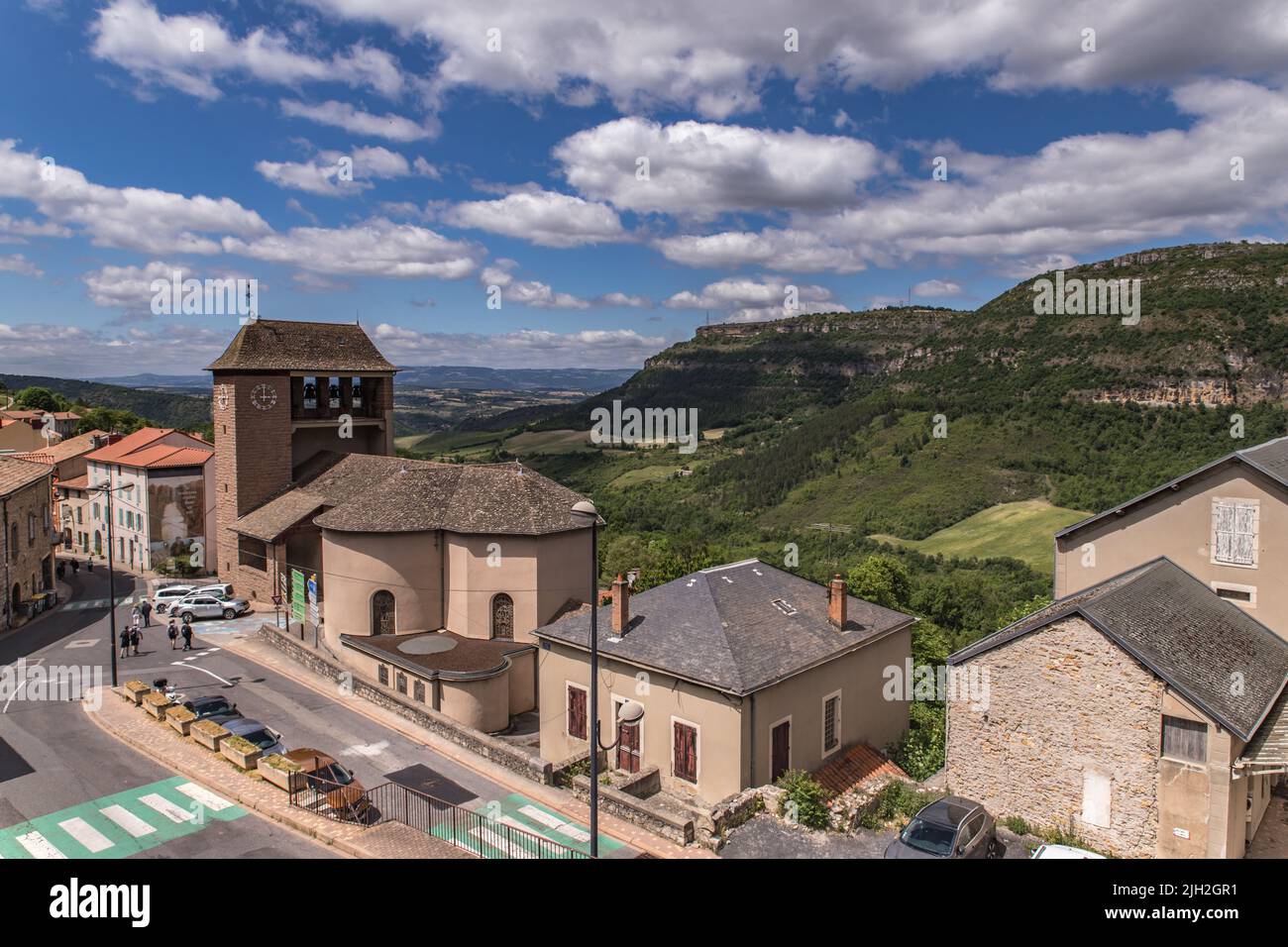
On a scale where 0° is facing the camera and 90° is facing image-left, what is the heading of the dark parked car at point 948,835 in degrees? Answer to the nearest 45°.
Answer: approximately 45°

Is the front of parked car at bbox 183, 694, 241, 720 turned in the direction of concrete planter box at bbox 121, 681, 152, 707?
no

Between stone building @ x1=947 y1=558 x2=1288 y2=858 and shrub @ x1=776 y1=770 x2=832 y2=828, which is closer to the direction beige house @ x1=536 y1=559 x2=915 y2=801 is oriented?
the shrub

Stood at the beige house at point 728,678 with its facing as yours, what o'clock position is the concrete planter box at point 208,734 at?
The concrete planter box is roughly at 1 o'clock from the beige house.

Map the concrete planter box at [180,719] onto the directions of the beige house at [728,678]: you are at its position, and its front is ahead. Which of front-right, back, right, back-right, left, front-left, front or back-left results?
front-right

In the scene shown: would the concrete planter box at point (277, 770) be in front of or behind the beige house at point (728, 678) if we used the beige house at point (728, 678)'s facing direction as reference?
in front

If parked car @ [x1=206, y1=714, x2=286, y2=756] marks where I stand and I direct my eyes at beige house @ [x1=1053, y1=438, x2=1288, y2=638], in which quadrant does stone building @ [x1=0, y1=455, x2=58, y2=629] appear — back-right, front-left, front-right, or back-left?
back-left

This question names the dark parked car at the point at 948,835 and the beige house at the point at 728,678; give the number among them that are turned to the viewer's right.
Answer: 0

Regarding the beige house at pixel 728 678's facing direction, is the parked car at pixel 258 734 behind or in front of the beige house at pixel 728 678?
in front

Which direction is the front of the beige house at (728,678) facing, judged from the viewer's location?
facing the viewer and to the left of the viewer

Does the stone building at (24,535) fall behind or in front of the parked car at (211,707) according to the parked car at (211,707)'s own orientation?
behind
